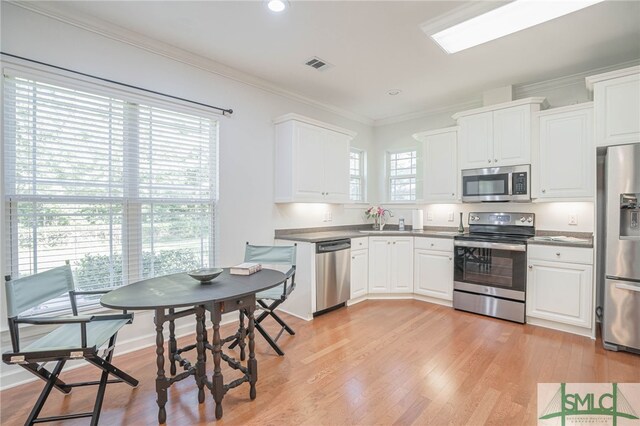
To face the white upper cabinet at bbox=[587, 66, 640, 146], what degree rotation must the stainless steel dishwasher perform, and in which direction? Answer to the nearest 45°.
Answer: approximately 45° to its left

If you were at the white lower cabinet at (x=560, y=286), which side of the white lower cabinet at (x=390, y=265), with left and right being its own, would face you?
left

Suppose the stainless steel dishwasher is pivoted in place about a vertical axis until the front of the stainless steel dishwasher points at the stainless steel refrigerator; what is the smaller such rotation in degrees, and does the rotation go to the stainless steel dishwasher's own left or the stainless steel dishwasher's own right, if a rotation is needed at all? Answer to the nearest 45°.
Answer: approximately 45° to the stainless steel dishwasher's own left

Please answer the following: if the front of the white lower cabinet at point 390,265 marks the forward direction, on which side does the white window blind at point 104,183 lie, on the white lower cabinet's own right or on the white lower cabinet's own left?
on the white lower cabinet's own right

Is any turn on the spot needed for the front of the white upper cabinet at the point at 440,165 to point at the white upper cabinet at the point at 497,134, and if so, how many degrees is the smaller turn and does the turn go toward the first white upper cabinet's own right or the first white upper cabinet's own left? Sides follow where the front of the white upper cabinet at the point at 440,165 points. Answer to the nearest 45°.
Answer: approximately 90° to the first white upper cabinet's own left

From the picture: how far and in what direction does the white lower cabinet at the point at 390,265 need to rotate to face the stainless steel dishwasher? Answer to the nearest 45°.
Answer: approximately 45° to its right

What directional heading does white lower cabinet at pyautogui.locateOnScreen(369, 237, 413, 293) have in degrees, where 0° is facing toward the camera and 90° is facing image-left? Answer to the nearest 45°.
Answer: approximately 0°

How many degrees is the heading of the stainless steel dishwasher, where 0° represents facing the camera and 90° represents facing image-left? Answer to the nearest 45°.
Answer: approximately 315°
